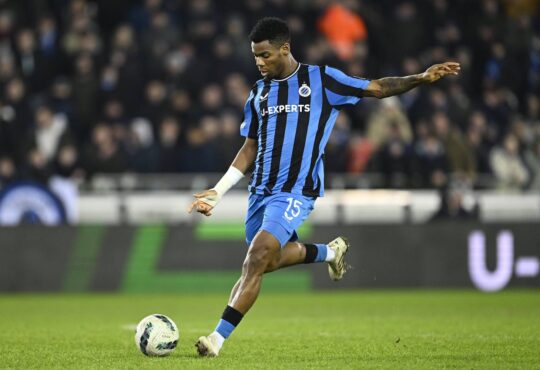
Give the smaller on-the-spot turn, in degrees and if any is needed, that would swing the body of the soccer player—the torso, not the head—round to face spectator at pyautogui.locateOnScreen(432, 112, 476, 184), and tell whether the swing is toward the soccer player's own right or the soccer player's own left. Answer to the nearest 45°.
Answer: approximately 135° to the soccer player's own right

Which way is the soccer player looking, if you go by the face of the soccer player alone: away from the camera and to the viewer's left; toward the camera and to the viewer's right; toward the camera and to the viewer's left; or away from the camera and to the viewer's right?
toward the camera and to the viewer's left

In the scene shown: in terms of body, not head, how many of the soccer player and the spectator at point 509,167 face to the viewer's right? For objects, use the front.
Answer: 0

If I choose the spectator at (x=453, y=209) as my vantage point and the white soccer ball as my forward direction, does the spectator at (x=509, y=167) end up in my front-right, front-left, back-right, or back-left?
back-left

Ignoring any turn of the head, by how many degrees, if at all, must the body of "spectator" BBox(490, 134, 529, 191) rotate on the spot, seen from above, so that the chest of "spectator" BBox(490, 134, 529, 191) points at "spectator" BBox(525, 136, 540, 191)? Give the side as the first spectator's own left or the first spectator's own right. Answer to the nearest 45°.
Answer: approximately 135° to the first spectator's own left
